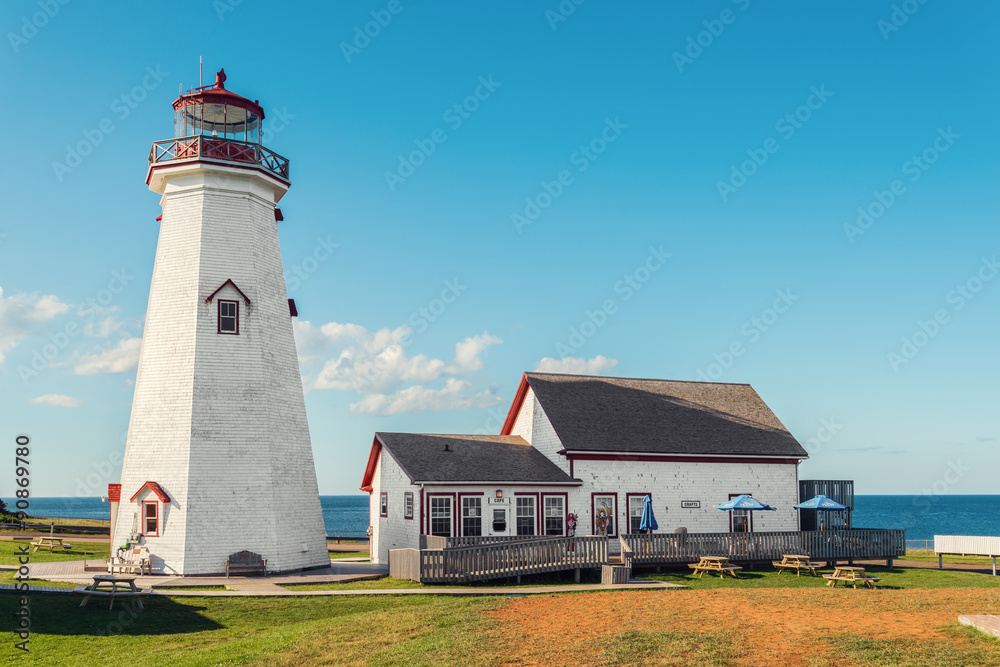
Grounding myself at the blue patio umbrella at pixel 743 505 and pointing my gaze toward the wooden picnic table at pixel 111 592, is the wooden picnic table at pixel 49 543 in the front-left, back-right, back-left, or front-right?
front-right

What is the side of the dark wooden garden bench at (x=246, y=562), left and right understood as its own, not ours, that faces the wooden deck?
left

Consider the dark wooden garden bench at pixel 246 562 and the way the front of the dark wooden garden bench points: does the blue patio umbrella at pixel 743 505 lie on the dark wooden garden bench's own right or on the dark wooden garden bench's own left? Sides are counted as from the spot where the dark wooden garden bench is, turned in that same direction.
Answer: on the dark wooden garden bench's own left

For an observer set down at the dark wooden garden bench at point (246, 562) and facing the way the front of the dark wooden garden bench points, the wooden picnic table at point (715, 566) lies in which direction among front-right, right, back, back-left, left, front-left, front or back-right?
left

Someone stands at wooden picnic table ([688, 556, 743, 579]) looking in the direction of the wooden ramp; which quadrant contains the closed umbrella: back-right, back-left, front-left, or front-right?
front-right

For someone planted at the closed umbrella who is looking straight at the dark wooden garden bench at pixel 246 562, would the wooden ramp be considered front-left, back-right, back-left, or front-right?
front-left

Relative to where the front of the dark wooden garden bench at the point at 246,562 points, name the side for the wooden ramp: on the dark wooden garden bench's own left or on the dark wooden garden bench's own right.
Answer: on the dark wooden garden bench's own left

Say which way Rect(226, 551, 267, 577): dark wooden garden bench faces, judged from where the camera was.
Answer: facing the viewer

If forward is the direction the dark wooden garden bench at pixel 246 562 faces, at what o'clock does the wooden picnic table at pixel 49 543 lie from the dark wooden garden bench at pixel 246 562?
The wooden picnic table is roughly at 5 o'clock from the dark wooden garden bench.

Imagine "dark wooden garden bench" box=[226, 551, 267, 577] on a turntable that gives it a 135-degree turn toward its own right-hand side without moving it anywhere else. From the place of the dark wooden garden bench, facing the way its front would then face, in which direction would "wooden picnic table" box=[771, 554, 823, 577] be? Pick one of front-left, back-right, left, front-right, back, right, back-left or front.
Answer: back-right

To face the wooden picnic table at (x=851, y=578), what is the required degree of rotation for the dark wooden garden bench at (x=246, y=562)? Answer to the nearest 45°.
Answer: approximately 90° to its left

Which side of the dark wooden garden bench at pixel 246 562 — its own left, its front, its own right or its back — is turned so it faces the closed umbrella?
left
